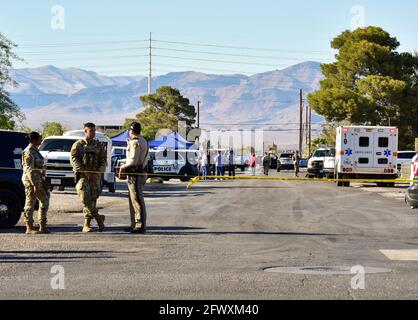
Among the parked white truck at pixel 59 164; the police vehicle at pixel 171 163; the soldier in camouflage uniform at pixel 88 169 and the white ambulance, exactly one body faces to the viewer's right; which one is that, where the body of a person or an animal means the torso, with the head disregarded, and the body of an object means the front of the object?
the police vehicle

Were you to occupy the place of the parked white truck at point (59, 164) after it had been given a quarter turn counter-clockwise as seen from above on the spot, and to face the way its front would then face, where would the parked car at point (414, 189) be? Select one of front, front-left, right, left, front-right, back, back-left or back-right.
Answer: front

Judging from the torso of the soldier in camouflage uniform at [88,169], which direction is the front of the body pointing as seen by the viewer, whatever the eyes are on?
toward the camera

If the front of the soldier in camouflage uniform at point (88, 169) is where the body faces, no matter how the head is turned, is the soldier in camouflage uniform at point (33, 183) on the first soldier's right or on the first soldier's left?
on the first soldier's right

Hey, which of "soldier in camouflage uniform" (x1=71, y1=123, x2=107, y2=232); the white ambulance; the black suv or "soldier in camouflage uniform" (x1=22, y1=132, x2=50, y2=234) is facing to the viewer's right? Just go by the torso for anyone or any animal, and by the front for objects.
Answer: "soldier in camouflage uniform" (x1=22, y1=132, x2=50, y2=234)

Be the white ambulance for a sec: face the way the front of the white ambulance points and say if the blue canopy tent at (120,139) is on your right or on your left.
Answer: on your left

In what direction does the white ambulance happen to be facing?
away from the camera

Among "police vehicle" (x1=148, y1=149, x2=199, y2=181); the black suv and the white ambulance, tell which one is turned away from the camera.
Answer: the white ambulance

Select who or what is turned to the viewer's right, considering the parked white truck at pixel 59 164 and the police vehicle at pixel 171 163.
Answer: the police vehicle
